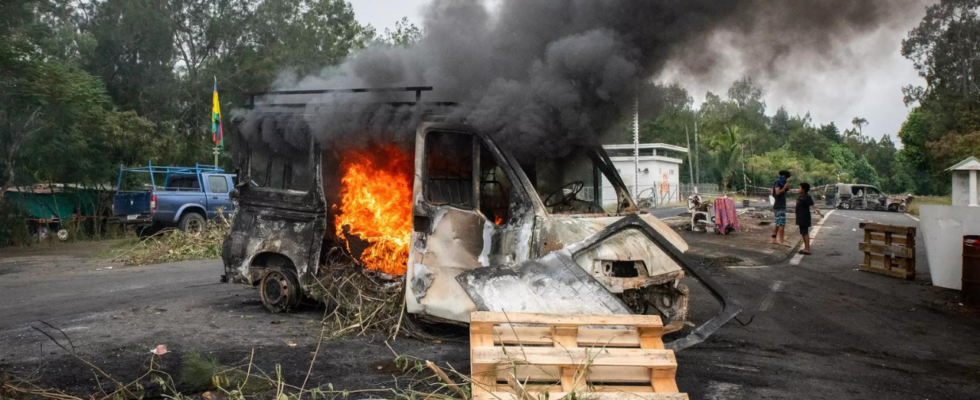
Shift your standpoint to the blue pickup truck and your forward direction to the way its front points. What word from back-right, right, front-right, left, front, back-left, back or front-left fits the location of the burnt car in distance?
front-right

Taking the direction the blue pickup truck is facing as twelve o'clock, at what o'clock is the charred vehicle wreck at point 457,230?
The charred vehicle wreck is roughly at 4 o'clock from the blue pickup truck.

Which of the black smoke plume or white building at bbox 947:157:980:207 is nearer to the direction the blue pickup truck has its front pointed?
the white building

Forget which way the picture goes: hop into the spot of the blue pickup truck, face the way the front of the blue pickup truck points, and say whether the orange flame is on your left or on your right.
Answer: on your right

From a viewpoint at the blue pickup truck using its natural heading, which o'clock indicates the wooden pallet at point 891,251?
The wooden pallet is roughly at 3 o'clock from the blue pickup truck.

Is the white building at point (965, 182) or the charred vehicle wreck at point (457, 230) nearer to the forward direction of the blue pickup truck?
the white building

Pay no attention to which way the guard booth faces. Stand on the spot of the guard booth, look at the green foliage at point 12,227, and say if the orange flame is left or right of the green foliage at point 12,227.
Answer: left

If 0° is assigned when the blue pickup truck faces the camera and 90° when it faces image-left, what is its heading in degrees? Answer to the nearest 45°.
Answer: approximately 225°

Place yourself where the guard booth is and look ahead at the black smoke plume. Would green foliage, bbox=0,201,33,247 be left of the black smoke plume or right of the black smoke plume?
right
